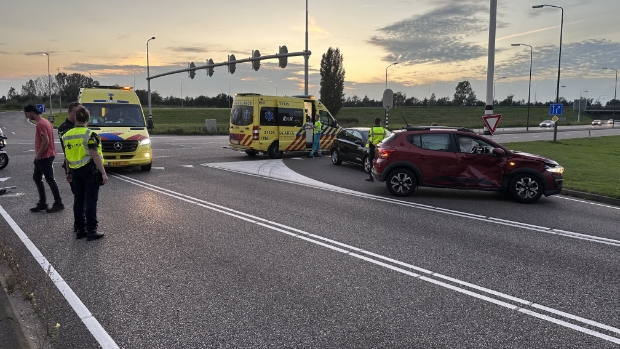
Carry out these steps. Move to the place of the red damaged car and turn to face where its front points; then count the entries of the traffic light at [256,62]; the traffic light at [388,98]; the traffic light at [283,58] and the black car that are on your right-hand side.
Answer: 0

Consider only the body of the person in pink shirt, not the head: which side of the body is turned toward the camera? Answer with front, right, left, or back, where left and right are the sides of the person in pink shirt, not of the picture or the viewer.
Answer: left

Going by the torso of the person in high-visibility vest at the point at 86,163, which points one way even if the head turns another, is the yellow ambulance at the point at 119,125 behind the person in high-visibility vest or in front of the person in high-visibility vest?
in front

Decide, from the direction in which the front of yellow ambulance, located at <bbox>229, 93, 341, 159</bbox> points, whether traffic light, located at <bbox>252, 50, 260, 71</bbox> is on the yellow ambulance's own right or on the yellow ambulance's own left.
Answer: on the yellow ambulance's own left

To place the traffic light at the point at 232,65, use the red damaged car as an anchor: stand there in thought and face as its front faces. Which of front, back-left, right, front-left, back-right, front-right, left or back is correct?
back-left

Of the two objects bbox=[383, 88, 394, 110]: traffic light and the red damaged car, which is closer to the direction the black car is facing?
the red damaged car

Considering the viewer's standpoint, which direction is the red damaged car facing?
facing to the right of the viewer
